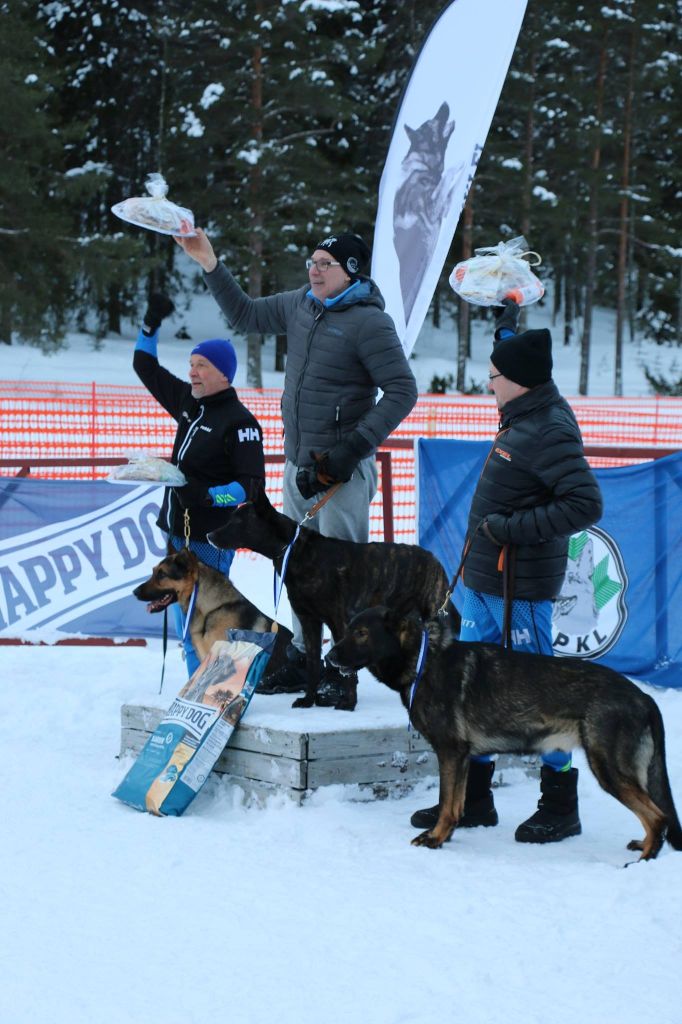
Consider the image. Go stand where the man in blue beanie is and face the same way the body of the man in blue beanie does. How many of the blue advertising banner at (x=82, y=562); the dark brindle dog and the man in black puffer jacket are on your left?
2

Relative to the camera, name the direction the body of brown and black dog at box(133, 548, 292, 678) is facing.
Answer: to the viewer's left

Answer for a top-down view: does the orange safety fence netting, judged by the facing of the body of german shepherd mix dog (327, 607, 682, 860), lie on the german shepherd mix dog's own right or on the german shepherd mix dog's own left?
on the german shepherd mix dog's own right

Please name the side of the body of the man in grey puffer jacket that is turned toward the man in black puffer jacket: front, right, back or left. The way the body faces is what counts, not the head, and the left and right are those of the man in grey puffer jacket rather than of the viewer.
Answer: left

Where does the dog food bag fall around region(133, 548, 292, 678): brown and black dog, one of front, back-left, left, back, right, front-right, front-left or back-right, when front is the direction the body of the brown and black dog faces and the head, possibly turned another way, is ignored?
left

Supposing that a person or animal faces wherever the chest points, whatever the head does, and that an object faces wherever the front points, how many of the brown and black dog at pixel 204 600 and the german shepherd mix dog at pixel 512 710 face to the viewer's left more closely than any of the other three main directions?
2

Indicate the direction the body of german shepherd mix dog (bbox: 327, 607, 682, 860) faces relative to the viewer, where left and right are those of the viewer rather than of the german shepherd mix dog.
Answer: facing to the left of the viewer

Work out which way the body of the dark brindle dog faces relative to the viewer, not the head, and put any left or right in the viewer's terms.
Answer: facing to the left of the viewer

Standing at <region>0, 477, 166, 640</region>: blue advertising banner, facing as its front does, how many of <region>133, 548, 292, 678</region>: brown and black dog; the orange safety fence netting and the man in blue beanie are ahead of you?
2

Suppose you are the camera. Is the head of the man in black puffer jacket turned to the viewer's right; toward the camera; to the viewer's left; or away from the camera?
to the viewer's left
